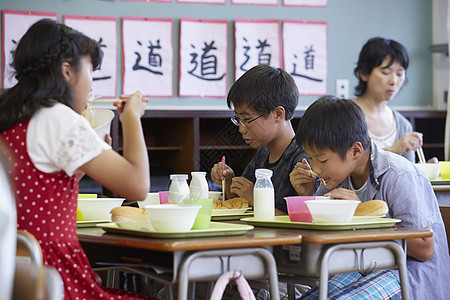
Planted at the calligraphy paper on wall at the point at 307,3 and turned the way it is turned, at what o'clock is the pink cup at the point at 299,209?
The pink cup is roughly at 12 o'clock from the calligraphy paper on wall.

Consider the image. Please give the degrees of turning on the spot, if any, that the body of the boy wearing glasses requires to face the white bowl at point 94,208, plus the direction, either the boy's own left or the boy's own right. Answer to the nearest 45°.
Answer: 0° — they already face it

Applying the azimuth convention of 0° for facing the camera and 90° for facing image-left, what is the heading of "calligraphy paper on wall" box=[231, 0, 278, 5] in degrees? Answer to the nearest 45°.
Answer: approximately 0°

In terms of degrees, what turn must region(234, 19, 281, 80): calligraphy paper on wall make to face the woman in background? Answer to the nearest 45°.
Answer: approximately 45° to its left

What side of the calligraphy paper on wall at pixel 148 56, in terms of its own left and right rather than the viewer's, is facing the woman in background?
left

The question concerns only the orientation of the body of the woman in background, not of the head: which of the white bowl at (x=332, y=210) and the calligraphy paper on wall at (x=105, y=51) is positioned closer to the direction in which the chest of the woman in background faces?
the white bowl
